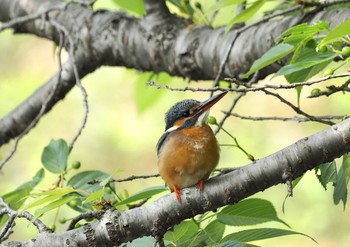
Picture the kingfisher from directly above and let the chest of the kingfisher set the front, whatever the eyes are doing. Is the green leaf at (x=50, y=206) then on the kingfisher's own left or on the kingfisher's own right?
on the kingfisher's own right

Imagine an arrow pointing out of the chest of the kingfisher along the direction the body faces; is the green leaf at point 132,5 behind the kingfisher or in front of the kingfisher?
behind

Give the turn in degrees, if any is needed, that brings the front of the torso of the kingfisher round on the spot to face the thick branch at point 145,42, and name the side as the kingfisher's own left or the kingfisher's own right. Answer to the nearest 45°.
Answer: approximately 135° to the kingfisher's own left

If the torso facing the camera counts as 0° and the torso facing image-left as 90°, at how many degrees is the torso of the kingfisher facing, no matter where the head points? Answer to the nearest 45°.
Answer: approximately 315°
